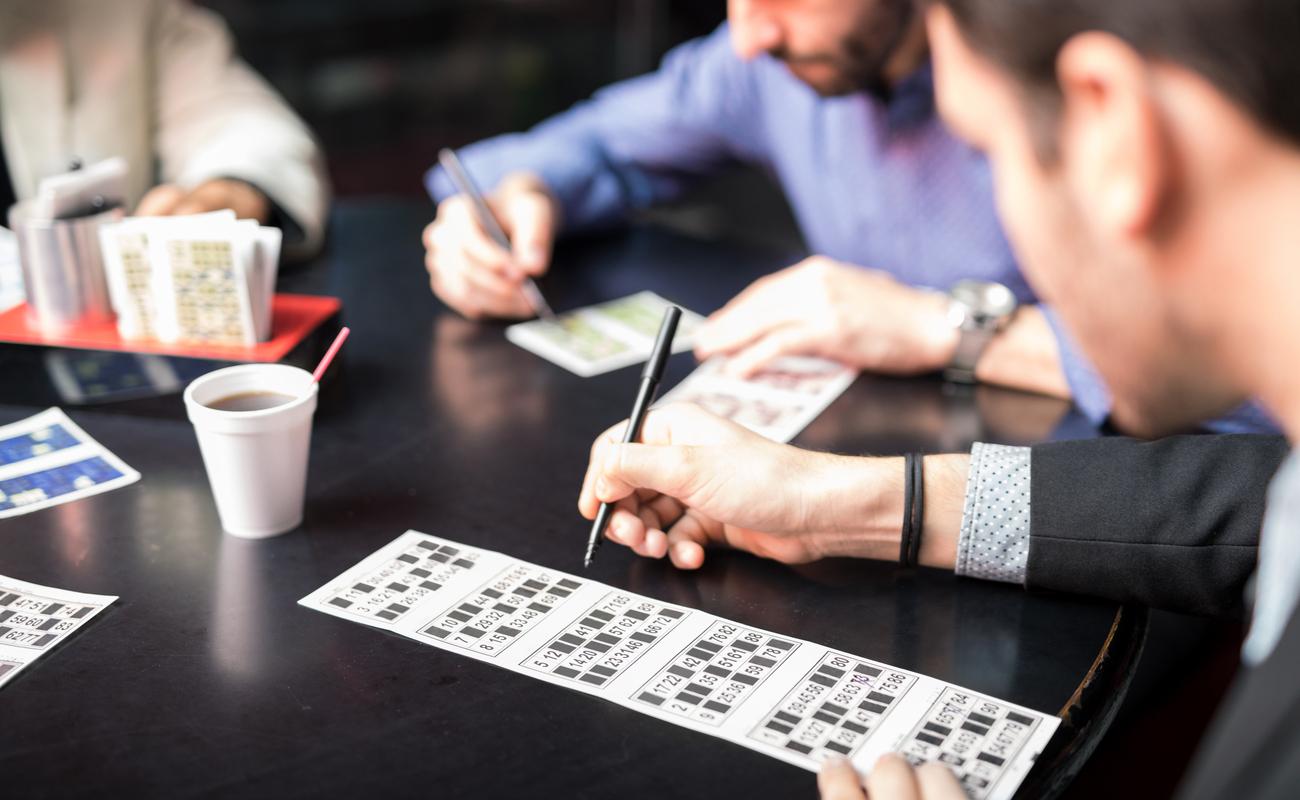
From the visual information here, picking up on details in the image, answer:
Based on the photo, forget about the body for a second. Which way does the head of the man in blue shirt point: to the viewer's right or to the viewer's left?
to the viewer's left

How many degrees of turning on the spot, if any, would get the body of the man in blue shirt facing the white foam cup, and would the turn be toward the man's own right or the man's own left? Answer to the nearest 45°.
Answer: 0° — they already face it

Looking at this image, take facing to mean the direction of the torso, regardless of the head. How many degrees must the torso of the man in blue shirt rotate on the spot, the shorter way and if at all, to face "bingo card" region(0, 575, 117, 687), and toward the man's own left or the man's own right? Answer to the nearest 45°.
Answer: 0° — they already face it

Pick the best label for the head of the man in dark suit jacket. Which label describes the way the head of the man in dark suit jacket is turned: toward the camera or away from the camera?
away from the camera

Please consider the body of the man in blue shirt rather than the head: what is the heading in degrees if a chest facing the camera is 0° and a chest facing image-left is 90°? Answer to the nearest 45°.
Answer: approximately 45°

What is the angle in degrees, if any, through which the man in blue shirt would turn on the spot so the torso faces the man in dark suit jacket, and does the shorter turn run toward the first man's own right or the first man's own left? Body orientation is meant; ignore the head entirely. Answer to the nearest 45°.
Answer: approximately 45° to the first man's own left

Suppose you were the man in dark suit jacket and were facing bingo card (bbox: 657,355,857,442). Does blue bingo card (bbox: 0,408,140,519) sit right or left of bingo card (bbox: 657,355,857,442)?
left
